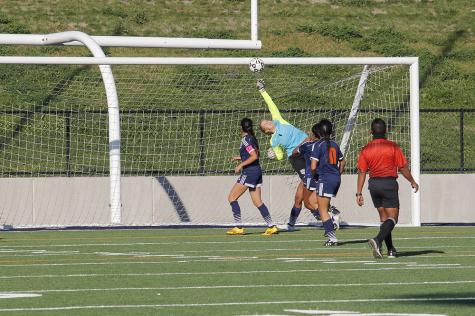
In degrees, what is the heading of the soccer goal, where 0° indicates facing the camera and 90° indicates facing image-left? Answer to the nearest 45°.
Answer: approximately 0°

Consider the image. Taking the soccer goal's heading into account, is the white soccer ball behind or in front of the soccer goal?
in front
